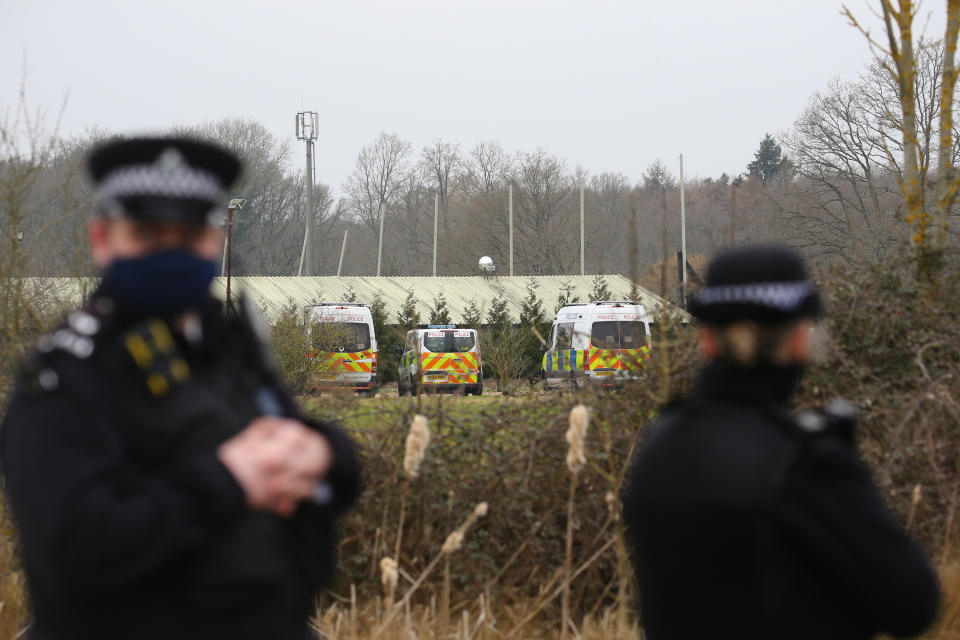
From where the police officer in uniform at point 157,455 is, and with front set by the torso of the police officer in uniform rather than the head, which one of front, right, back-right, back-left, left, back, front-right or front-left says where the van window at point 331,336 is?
back-left

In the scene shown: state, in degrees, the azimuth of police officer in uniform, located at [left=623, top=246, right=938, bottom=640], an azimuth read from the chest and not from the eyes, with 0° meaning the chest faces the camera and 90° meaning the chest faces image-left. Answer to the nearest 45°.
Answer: approximately 225°

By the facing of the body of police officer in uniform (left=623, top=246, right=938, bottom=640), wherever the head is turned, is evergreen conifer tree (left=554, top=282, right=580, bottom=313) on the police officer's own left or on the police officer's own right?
on the police officer's own left

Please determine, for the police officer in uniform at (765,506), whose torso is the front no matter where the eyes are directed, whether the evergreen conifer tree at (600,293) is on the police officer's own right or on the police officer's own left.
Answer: on the police officer's own left

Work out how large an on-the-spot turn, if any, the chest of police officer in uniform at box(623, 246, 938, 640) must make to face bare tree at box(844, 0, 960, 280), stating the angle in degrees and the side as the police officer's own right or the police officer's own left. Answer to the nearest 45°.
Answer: approximately 45° to the police officer's own left

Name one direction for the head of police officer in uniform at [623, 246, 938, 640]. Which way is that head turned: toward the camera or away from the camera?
away from the camera
